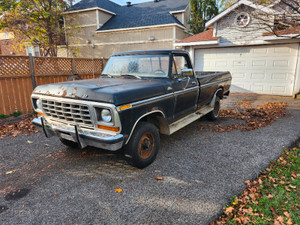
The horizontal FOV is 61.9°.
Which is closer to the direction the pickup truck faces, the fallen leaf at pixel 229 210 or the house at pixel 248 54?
the fallen leaf

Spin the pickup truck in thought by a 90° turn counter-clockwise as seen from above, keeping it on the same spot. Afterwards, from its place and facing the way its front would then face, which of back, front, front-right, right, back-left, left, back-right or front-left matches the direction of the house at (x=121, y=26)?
back-left

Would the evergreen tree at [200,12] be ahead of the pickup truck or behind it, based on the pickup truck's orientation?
behind

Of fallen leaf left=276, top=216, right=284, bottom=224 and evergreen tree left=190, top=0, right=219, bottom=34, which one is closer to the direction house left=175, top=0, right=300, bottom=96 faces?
the fallen leaf

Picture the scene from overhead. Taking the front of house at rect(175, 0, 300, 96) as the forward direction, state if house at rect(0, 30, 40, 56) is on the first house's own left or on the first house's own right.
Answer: on the first house's own right

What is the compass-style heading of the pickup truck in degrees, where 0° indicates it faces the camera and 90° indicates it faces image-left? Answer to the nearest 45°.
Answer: approximately 45°

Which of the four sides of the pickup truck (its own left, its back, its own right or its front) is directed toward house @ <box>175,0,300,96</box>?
back

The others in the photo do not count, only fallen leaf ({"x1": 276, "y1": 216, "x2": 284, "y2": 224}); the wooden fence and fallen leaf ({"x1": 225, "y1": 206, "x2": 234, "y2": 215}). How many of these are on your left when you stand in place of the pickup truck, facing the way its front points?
2

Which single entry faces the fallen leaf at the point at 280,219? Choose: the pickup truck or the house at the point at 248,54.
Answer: the house

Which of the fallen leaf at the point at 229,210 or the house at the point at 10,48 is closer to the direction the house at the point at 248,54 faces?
the fallen leaf

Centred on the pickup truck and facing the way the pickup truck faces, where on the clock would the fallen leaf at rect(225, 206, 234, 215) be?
The fallen leaf is roughly at 9 o'clock from the pickup truck.

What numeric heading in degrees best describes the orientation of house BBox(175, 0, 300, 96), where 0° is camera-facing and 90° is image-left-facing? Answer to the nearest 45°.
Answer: approximately 0°
